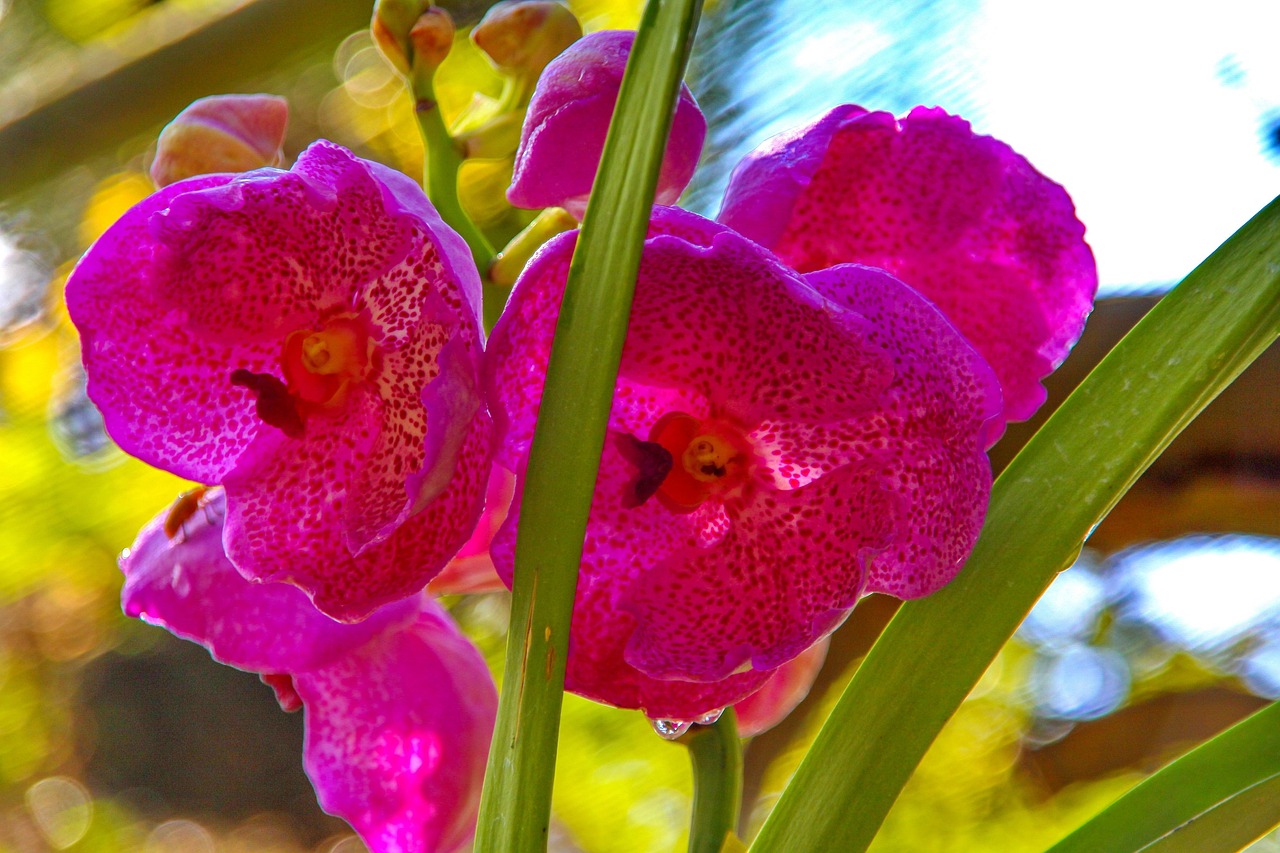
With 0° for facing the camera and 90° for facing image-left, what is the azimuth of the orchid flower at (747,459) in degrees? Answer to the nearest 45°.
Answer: approximately 0°

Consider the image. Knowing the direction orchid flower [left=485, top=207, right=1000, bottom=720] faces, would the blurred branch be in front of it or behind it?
behind
